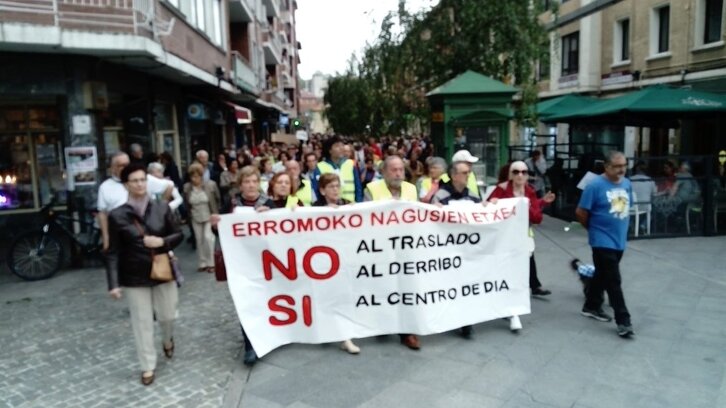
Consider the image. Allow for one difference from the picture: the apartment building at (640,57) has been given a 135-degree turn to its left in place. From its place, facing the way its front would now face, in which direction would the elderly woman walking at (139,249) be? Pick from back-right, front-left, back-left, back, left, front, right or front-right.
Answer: right

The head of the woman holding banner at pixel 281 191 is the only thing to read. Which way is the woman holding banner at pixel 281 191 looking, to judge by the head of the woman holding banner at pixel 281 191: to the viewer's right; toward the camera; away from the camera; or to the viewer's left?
toward the camera

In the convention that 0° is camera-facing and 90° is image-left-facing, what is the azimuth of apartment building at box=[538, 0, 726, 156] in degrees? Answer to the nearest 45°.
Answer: approximately 45°

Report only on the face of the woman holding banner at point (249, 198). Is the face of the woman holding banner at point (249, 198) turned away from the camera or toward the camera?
toward the camera

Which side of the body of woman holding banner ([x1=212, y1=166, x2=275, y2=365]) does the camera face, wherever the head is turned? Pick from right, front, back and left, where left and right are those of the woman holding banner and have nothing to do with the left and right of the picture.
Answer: front

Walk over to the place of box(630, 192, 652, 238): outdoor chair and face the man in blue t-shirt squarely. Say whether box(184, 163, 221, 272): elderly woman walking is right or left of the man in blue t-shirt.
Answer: right

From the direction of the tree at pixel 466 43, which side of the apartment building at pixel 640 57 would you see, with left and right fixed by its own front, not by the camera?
front

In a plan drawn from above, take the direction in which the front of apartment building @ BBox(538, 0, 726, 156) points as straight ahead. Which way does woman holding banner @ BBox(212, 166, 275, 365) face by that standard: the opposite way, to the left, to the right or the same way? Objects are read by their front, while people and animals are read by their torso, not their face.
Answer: to the left

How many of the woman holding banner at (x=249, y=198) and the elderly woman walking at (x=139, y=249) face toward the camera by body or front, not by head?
2

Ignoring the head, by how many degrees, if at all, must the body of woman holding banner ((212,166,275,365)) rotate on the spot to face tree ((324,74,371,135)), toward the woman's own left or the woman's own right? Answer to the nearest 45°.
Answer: approximately 180°

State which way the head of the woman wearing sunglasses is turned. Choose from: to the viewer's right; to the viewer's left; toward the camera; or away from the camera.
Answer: toward the camera

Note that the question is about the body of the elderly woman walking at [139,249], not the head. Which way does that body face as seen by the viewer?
toward the camera

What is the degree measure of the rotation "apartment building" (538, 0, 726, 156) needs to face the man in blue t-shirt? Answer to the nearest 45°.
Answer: approximately 45° to its left

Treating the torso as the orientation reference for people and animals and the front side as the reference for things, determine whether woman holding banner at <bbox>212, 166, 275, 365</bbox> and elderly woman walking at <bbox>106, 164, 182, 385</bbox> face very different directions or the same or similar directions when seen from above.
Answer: same or similar directions

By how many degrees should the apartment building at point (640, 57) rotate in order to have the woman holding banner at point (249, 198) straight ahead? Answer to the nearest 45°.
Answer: approximately 45° to its left

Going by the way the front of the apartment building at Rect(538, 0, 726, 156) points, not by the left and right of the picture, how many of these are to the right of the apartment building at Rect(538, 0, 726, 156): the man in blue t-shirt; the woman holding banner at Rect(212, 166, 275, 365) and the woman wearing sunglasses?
0

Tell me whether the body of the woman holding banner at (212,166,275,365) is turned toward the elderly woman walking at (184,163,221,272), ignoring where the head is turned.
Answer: no

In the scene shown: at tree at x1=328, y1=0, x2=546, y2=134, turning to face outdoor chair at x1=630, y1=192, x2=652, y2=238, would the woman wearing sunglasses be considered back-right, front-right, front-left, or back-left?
front-right

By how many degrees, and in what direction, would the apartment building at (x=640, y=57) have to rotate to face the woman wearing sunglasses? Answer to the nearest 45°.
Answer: approximately 45° to its left

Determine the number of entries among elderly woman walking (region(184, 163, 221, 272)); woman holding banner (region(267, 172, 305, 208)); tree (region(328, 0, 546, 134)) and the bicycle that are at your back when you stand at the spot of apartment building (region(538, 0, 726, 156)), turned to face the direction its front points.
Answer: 0

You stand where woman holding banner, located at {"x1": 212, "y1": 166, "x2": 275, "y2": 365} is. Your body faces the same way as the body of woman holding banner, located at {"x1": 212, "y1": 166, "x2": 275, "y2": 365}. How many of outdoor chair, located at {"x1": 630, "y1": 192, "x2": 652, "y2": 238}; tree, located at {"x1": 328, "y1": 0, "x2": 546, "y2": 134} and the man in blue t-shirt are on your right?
0
